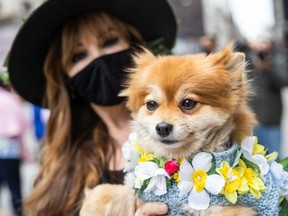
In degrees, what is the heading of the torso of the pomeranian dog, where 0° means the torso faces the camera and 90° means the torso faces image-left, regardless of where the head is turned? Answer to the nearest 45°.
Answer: approximately 45°
